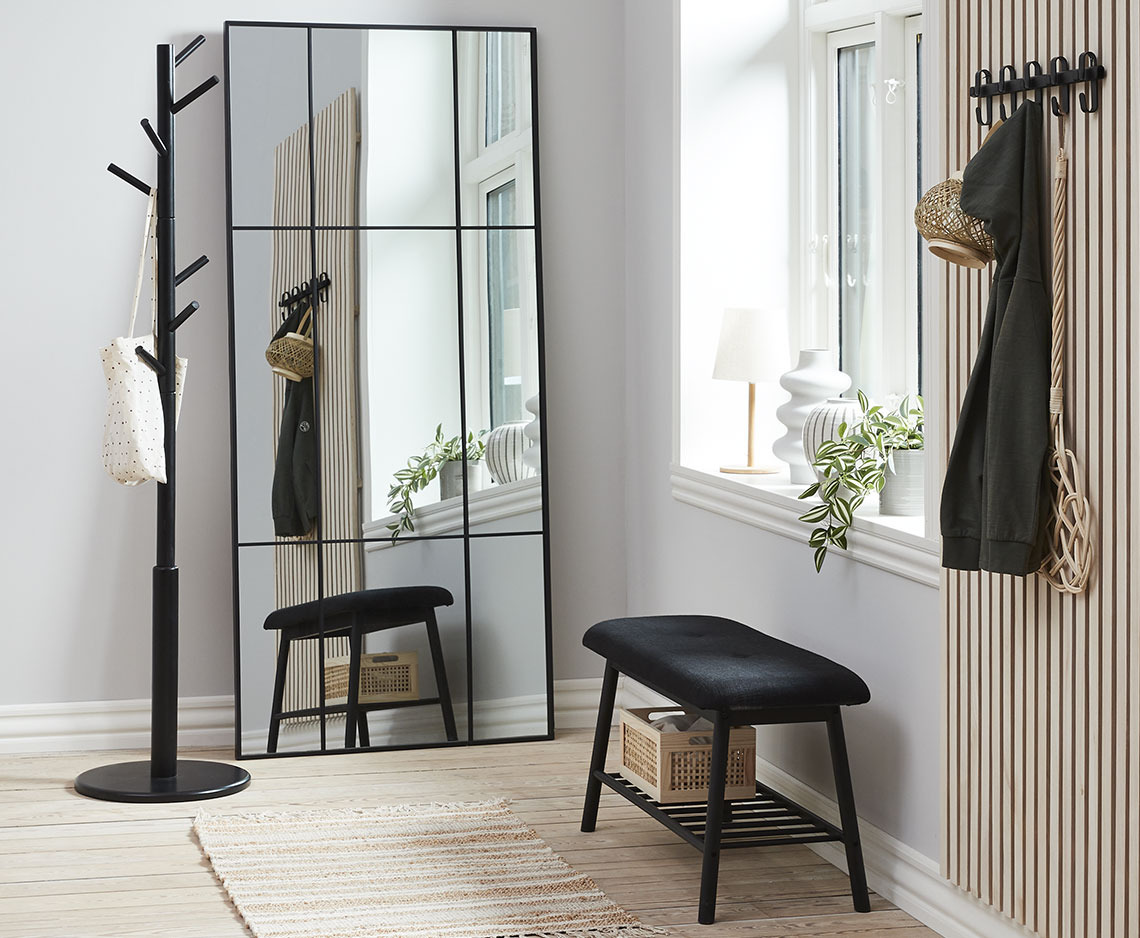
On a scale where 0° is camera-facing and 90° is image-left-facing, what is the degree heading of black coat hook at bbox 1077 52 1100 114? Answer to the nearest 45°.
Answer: approximately 45°

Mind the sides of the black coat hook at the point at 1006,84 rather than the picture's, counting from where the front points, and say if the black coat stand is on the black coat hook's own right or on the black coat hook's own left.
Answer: on the black coat hook's own right

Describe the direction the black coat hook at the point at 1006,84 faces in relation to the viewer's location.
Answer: facing the viewer and to the left of the viewer

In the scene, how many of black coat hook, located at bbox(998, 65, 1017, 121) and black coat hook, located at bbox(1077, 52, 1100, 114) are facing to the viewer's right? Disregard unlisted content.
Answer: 0

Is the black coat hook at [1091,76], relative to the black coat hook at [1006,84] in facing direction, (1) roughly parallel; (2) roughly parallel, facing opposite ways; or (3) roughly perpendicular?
roughly parallel
